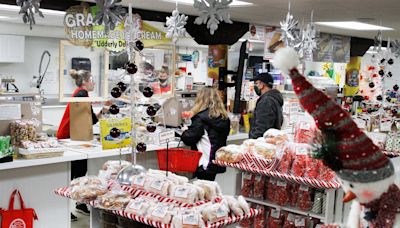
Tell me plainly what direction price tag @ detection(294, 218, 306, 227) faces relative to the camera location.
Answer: facing the viewer

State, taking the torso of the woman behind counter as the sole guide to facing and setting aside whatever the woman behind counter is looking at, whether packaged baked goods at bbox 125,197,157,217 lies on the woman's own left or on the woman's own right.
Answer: on the woman's own right

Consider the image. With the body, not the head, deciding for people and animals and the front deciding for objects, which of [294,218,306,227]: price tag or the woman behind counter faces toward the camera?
the price tag

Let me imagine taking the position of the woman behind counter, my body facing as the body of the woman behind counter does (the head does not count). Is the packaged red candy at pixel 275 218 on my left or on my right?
on my right

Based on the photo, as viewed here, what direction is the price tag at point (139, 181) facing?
toward the camera

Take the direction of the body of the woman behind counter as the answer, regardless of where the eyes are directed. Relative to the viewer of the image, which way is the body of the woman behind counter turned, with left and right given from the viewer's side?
facing to the right of the viewer

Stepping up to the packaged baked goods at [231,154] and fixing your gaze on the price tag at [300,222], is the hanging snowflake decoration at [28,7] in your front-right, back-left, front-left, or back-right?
back-right

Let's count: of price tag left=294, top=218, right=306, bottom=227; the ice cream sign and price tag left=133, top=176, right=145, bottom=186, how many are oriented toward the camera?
3

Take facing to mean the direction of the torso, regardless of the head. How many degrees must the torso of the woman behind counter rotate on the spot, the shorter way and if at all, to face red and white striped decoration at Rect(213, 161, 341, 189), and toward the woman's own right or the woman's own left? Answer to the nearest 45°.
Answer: approximately 45° to the woman's own right

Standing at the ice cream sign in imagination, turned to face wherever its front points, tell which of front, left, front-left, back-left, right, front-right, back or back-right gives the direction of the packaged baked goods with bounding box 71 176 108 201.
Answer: front

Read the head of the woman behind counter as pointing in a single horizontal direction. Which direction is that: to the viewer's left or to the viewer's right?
to the viewer's right

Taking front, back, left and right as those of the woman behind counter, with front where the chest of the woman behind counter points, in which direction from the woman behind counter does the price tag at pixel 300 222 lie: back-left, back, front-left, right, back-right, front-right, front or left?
front-right

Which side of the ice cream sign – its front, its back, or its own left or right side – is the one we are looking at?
front
